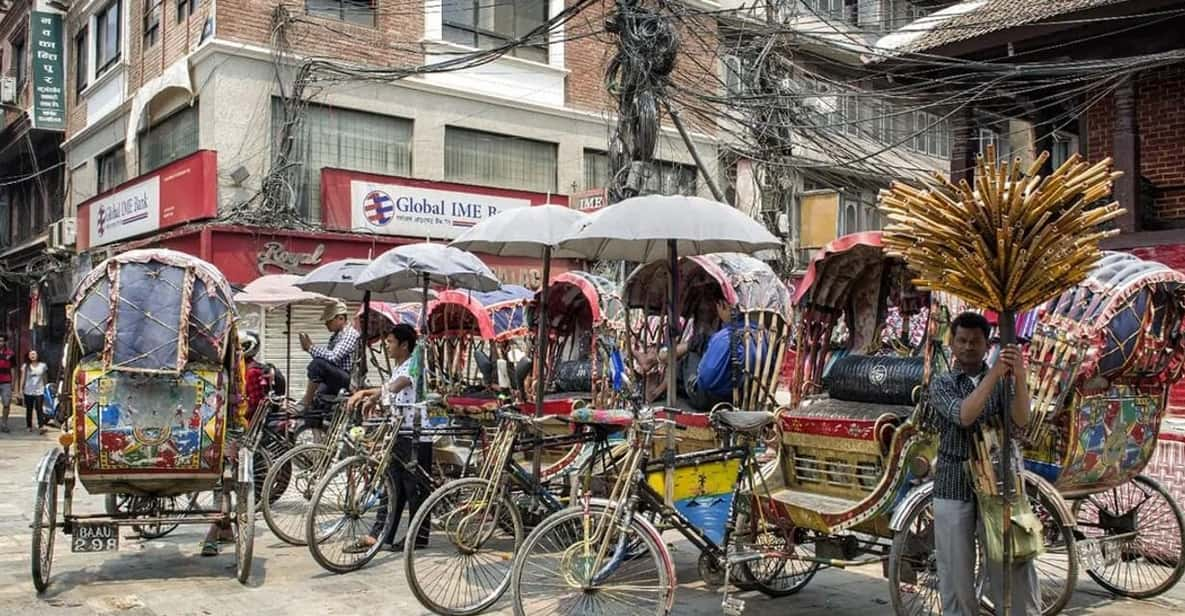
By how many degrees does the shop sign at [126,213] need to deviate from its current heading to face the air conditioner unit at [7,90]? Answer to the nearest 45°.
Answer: approximately 135° to its right

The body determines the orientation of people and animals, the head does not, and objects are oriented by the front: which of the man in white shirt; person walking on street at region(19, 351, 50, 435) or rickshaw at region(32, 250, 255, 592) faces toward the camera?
the person walking on street

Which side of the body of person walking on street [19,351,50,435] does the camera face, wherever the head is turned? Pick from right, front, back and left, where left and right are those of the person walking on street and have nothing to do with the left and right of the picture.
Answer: front

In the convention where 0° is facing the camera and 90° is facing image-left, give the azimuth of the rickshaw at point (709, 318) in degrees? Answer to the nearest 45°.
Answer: approximately 45°

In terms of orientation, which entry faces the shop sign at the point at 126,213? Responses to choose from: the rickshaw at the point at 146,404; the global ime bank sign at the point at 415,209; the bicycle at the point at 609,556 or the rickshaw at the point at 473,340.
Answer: the rickshaw at the point at 146,404

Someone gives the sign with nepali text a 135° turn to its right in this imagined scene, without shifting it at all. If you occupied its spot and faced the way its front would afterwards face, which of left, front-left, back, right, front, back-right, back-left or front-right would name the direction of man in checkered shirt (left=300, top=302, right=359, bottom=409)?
back-left

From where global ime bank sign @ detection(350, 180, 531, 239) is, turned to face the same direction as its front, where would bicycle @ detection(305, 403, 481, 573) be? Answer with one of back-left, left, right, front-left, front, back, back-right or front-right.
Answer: front-right

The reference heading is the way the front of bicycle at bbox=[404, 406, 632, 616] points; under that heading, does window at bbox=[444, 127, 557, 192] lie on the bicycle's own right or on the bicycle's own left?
on the bicycle's own right

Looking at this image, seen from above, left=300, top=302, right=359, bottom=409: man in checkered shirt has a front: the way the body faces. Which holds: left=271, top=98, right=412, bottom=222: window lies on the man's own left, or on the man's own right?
on the man's own right

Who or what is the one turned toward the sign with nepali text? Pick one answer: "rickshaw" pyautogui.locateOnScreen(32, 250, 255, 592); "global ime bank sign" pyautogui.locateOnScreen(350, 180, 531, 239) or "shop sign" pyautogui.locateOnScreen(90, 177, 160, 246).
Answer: the rickshaw

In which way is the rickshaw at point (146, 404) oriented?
away from the camera

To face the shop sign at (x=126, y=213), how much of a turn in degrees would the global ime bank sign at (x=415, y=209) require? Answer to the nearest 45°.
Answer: approximately 135° to its right

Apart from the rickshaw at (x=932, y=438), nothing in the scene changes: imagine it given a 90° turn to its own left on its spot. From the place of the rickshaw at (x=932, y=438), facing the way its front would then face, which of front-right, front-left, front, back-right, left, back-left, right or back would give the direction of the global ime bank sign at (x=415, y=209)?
back

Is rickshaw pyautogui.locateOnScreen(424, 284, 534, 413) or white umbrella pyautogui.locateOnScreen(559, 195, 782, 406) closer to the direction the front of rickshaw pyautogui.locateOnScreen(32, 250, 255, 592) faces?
the rickshaw
